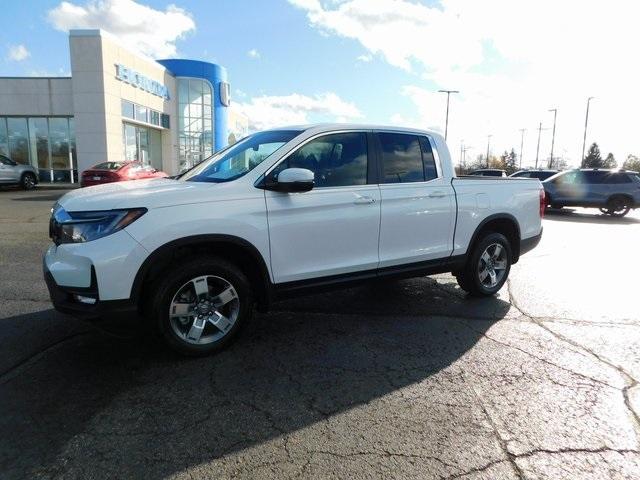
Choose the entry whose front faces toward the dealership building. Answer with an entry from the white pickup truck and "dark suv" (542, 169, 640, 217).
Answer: the dark suv

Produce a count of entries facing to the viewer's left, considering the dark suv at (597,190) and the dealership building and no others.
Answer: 1

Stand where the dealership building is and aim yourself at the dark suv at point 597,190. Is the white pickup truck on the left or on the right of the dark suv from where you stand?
right

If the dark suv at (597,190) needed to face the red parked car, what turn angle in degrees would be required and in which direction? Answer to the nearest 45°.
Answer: approximately 45° to its left

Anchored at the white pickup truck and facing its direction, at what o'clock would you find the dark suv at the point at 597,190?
The dark suv is roughly at 6 o'clock from the white pickup truck.

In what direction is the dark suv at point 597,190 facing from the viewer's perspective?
to the viewer's left

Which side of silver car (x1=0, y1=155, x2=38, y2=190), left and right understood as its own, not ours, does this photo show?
right

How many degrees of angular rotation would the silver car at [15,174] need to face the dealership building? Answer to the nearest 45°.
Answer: approximately 45° to its left
